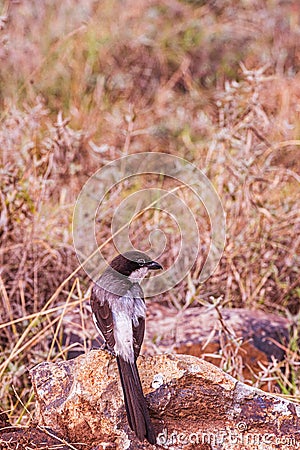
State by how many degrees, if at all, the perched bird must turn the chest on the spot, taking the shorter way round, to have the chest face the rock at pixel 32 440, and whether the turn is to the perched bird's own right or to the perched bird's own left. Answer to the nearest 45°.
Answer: approximately 135° to the perched bird's own left

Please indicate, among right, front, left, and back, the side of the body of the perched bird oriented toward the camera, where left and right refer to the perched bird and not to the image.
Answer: back

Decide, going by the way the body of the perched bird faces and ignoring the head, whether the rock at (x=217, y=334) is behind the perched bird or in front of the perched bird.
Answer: in front

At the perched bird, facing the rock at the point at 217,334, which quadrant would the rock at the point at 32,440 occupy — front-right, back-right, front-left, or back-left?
back-left
